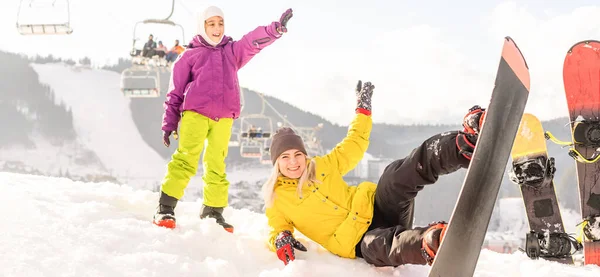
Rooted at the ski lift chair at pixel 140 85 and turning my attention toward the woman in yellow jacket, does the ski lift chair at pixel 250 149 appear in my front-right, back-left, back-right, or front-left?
back-left

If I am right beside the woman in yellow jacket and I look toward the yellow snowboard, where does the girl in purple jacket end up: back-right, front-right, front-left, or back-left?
back-left

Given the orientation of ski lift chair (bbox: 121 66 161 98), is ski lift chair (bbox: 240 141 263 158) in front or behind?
behind

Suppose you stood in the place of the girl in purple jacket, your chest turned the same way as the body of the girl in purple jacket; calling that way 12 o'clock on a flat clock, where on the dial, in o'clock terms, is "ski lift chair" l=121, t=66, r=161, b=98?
The ski lift chair is roughly at 7 o'clock from the girl in purple jacket.

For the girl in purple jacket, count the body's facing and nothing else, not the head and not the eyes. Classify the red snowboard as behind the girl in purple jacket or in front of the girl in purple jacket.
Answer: in front

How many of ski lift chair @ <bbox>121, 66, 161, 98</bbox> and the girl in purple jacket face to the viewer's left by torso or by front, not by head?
0

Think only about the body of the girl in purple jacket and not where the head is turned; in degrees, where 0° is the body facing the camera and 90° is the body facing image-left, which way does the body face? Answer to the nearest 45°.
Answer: approximately 315°

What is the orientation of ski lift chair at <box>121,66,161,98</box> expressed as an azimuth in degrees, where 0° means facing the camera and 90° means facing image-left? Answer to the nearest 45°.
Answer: approximately 0°

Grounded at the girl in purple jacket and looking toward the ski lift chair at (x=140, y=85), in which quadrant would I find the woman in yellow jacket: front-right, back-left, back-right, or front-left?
back-right

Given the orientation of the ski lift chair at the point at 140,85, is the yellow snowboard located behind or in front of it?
in front
